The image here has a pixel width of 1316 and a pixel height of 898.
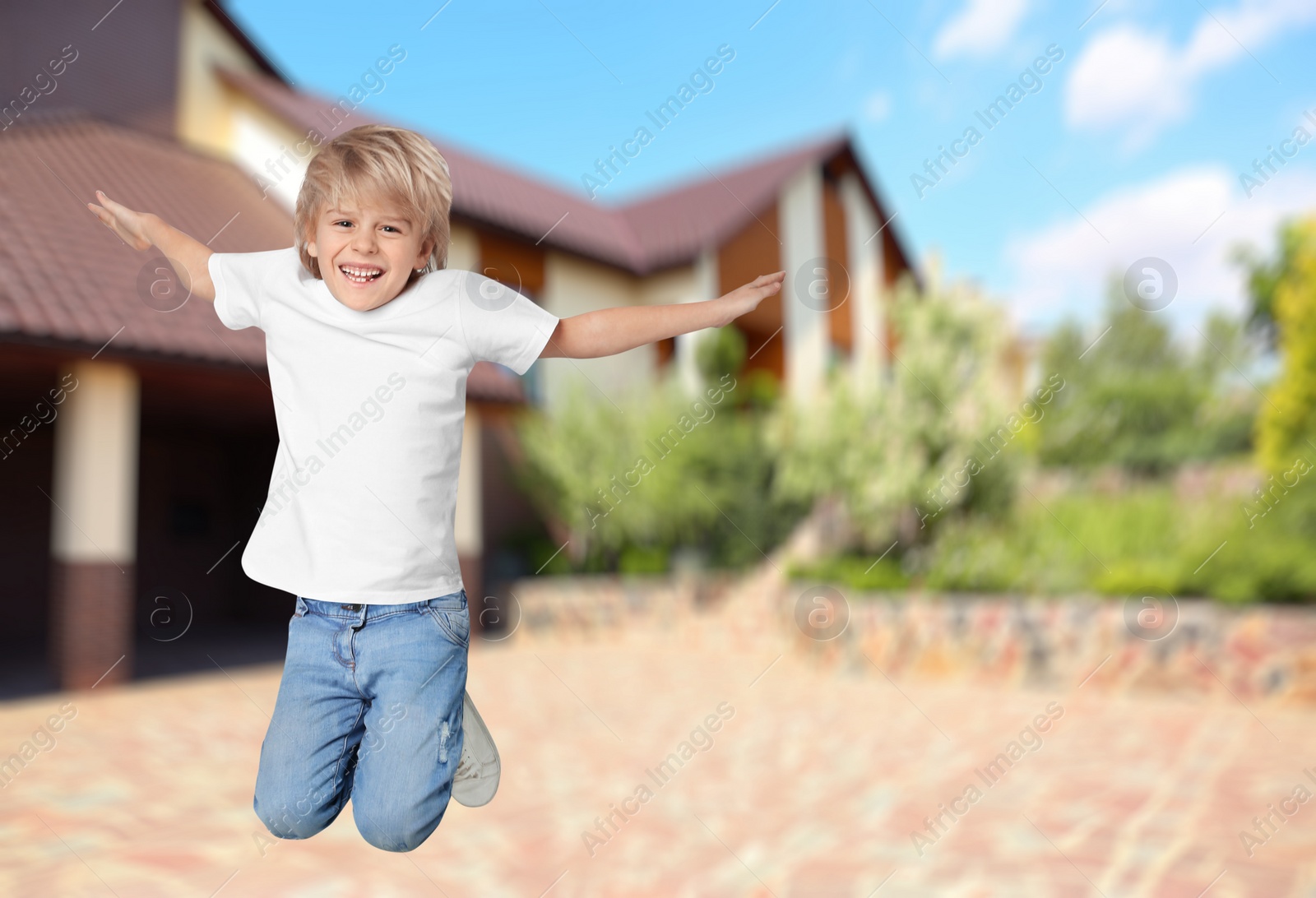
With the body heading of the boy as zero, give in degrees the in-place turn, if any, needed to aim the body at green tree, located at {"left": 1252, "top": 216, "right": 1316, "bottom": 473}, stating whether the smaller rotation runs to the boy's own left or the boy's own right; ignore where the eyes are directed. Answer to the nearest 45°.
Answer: approximately 135° to the boy's own left

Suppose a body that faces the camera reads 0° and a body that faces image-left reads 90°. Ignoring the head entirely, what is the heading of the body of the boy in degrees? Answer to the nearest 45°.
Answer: approximately 0°

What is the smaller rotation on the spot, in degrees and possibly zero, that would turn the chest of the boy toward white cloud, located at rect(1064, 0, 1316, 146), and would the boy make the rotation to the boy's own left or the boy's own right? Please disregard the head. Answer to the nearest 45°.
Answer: approximately 135° to the boy's own left

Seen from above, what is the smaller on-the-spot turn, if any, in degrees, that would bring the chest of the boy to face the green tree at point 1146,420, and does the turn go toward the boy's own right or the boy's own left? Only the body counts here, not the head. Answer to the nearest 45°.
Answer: approximately 135° to the boy's own left
